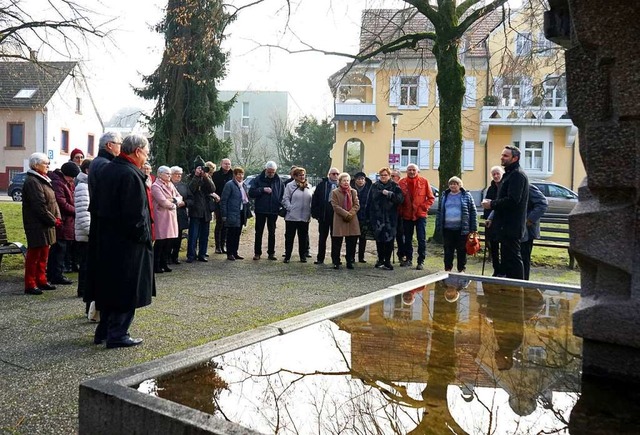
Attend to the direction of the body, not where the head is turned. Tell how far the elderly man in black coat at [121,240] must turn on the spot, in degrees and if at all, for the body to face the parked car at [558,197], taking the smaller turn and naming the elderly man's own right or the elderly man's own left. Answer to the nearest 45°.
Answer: approximately 45° to the elderly man's own left

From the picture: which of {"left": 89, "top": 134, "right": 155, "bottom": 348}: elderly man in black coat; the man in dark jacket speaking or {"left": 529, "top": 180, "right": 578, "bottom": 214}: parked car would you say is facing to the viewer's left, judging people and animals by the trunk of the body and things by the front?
the man in dark jacket speaking

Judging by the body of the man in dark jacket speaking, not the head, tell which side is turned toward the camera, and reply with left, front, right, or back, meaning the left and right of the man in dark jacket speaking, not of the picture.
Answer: left

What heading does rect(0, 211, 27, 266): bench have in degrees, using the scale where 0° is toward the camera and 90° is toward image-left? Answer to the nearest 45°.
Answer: approximately 270°

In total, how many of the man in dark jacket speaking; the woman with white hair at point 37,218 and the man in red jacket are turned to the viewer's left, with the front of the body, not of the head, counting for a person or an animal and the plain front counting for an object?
1

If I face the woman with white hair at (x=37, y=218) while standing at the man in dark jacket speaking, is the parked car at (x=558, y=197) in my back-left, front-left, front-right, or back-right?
back-right

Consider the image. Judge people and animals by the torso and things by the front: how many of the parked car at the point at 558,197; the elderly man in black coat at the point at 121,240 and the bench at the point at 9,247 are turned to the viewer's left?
0

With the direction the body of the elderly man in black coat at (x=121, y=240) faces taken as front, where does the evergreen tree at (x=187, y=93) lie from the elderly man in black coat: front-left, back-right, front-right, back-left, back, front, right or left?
left

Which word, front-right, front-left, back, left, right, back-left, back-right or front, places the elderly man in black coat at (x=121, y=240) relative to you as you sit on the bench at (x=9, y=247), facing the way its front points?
right

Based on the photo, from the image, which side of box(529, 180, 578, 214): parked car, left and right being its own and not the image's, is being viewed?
right

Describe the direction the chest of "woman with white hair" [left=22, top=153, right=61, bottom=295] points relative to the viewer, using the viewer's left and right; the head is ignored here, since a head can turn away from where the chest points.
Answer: facing to the right of the viewer

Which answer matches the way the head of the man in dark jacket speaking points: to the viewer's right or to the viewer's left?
to the viewer's left

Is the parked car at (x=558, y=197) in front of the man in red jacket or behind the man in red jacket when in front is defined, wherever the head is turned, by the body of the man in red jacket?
behind

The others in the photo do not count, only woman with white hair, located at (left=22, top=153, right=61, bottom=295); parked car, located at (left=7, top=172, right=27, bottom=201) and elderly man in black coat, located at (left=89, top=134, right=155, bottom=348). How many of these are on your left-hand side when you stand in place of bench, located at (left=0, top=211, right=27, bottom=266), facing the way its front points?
1

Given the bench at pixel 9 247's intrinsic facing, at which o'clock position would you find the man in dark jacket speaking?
The man in dark jacket speaking is roughly at 1 o'clock from the bench.

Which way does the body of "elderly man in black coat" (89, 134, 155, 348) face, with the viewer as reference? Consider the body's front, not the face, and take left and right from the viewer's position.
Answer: facing to the right of the viewer

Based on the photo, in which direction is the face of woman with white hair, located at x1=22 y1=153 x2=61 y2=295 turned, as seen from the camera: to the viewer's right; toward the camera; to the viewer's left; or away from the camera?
to the viewer's right
